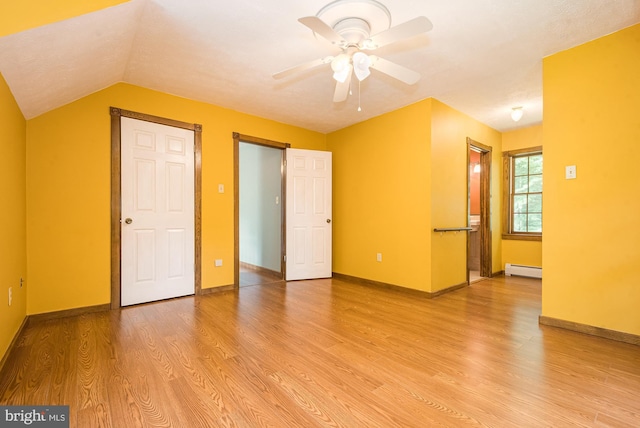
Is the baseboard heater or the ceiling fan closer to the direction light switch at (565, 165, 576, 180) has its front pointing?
the ceiling fan

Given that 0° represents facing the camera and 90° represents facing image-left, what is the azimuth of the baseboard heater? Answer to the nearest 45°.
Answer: approximately 0°

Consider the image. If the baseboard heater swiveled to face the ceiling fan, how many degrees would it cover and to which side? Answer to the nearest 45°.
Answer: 0° — it already faces it

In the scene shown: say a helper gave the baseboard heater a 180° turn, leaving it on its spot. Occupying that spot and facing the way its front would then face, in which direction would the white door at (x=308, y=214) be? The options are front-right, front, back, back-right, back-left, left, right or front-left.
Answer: back-left

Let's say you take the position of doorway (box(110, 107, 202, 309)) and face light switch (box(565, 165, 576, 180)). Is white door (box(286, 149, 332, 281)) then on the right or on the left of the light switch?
left

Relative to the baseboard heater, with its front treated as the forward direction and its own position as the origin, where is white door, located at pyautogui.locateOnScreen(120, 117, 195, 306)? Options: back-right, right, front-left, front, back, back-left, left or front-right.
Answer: front-right

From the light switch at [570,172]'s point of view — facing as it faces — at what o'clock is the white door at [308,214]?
The white door is roughly at 3 o'clock from the light switch.

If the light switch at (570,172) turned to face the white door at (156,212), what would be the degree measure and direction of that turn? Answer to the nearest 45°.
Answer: approximately 45° to its right
